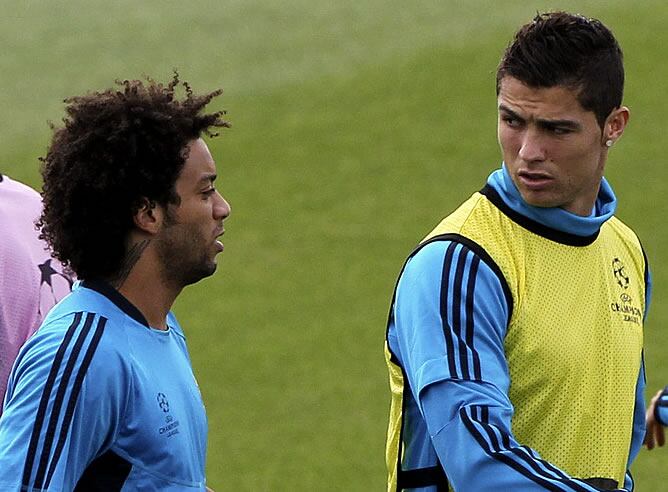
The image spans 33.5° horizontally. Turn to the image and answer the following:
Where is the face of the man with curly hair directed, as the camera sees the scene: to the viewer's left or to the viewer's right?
to the viewer's right

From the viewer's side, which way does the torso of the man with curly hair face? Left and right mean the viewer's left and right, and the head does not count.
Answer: facing to the right of the viewer

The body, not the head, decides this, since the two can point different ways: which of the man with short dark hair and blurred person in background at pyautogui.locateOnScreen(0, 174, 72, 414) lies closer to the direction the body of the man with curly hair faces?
the man with short dark hair

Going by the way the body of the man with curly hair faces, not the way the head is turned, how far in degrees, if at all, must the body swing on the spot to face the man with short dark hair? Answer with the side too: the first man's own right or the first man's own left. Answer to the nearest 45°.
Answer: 0° — they already face them

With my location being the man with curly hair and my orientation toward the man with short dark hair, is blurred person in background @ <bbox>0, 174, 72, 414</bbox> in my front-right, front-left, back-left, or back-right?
back-left
